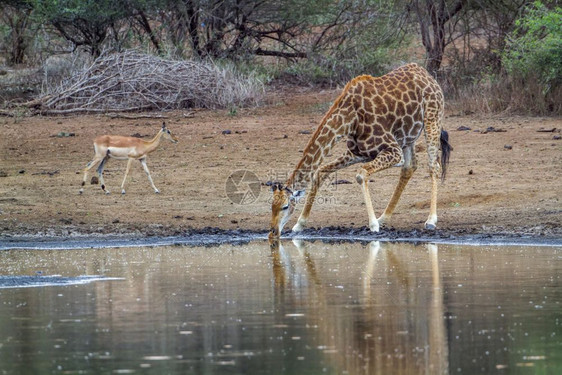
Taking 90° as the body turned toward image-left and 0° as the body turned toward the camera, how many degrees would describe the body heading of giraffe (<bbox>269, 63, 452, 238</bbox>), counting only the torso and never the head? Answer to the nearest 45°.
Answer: approximately 45°

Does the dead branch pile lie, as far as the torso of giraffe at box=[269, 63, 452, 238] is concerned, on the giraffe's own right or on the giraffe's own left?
on the giraffe's own right

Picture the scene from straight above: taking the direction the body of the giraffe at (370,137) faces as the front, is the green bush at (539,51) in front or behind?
behind
